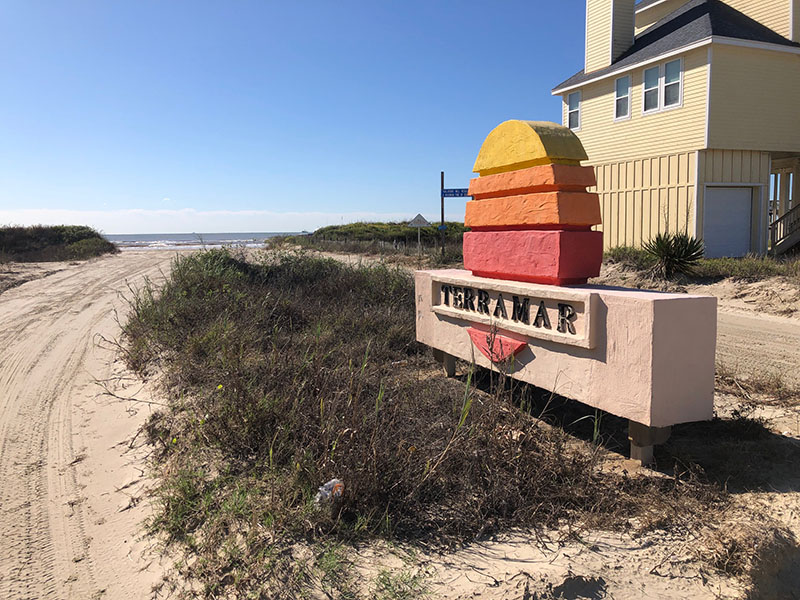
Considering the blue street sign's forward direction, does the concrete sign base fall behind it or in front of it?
in front

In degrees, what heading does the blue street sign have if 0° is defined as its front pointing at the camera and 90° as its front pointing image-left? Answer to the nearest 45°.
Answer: approximately 0°

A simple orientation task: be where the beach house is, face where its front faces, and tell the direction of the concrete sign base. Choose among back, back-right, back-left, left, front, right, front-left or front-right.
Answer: front-right

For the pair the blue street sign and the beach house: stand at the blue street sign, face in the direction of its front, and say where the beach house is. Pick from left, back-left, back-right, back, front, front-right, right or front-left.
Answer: left

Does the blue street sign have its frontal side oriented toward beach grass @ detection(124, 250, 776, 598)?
yes

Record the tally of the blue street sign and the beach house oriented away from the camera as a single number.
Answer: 0

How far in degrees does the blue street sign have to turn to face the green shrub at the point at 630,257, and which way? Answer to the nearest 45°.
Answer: approximately 45° to its left

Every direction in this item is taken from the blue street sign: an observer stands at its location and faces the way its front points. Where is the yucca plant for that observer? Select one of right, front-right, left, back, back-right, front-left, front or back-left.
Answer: front-left
